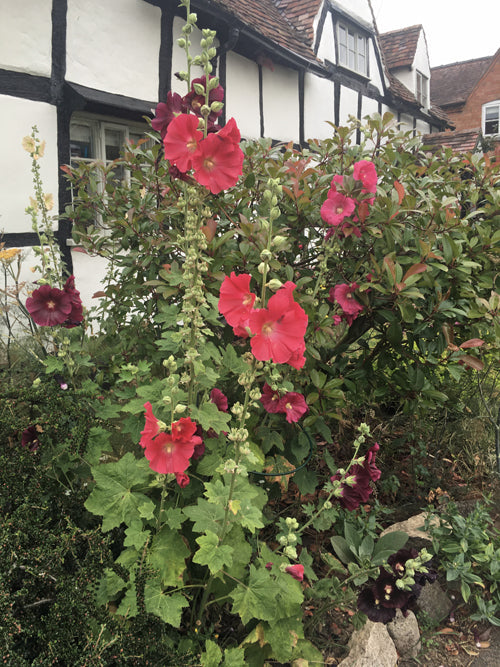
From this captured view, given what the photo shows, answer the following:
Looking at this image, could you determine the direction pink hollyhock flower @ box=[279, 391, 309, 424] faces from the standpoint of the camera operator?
facing the viewer

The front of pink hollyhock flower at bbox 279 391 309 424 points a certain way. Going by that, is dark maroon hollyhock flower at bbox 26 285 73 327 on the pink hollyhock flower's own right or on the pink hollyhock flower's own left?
on the pink hollyhock flower's own right

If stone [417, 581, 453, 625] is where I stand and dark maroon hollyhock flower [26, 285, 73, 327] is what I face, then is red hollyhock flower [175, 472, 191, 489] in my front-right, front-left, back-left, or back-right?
front-left

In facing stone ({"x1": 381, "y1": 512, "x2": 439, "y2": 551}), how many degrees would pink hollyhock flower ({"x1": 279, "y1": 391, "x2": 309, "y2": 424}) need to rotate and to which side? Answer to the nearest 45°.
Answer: approximately 135° to its left
